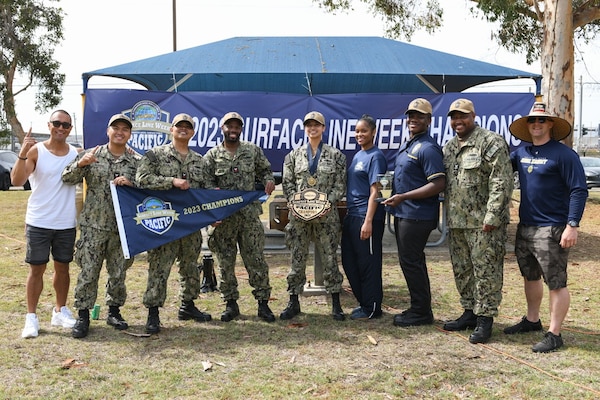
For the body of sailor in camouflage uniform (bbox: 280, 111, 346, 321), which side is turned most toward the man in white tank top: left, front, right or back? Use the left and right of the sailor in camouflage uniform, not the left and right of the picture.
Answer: right

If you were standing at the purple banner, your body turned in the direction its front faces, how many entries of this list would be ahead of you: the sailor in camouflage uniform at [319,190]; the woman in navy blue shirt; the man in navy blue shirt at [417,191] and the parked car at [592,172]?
3

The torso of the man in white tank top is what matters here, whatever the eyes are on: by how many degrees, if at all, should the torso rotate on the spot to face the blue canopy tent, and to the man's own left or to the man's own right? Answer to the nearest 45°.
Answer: approximately 135° to the man's own left

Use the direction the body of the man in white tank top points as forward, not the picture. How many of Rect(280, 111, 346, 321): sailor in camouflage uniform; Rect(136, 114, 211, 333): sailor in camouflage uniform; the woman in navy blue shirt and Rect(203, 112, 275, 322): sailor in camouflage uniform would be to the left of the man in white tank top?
4

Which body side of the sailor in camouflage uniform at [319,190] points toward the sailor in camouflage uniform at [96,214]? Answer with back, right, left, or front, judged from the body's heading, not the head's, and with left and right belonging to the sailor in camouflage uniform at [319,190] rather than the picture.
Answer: right
